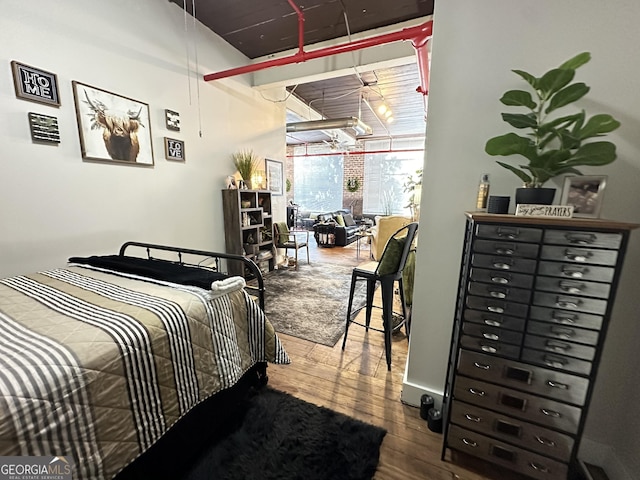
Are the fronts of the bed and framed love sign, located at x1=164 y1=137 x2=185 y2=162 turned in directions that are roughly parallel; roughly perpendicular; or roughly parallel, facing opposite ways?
roughly perpendicular

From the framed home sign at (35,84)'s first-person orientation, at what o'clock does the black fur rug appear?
The black fur rug is roughly at 1 o'clock from the framed home sign.

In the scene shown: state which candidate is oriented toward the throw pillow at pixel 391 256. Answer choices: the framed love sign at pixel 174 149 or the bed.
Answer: the framed love sign

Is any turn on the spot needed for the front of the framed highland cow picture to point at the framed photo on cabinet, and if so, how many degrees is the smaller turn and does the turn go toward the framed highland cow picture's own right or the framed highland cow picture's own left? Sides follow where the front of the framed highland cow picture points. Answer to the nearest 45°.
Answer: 0° — it already faces it

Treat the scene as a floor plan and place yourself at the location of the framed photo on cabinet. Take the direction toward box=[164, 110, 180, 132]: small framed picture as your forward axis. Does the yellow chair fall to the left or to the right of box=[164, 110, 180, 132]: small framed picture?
right

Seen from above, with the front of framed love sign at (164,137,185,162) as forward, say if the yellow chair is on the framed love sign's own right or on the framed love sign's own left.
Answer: on the framed love sign's own left

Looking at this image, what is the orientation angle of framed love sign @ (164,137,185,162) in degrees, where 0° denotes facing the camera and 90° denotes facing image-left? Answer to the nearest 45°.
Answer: approximately 315°

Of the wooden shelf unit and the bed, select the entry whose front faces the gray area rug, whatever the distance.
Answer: the wooden shelf unit
